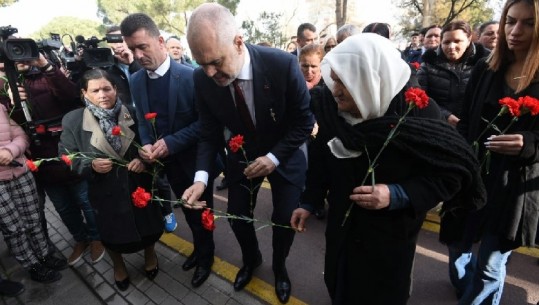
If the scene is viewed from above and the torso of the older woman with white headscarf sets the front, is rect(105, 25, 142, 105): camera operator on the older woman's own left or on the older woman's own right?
on the older woman's own right

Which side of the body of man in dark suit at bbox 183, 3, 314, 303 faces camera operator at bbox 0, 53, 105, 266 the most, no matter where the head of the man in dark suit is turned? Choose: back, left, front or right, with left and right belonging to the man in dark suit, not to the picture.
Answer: right

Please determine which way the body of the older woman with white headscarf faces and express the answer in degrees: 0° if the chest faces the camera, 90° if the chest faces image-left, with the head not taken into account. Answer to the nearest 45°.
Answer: approximately 45°

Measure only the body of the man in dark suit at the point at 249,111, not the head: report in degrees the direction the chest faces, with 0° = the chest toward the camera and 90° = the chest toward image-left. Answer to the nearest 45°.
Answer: approximately 45°

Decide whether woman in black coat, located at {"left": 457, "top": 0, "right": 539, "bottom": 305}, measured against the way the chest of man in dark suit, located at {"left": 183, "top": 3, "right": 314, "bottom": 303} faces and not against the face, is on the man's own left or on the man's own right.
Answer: on the man's own left

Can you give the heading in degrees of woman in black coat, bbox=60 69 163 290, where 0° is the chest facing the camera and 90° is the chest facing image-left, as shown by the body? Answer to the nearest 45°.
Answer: approximately 315°

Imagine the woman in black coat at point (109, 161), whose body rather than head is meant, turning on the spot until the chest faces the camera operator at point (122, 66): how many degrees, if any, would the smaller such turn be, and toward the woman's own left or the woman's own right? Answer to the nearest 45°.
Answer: approximately 135° to the woman's own left

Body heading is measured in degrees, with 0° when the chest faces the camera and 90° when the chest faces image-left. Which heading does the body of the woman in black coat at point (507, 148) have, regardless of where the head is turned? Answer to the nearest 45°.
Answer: approximately 45°
